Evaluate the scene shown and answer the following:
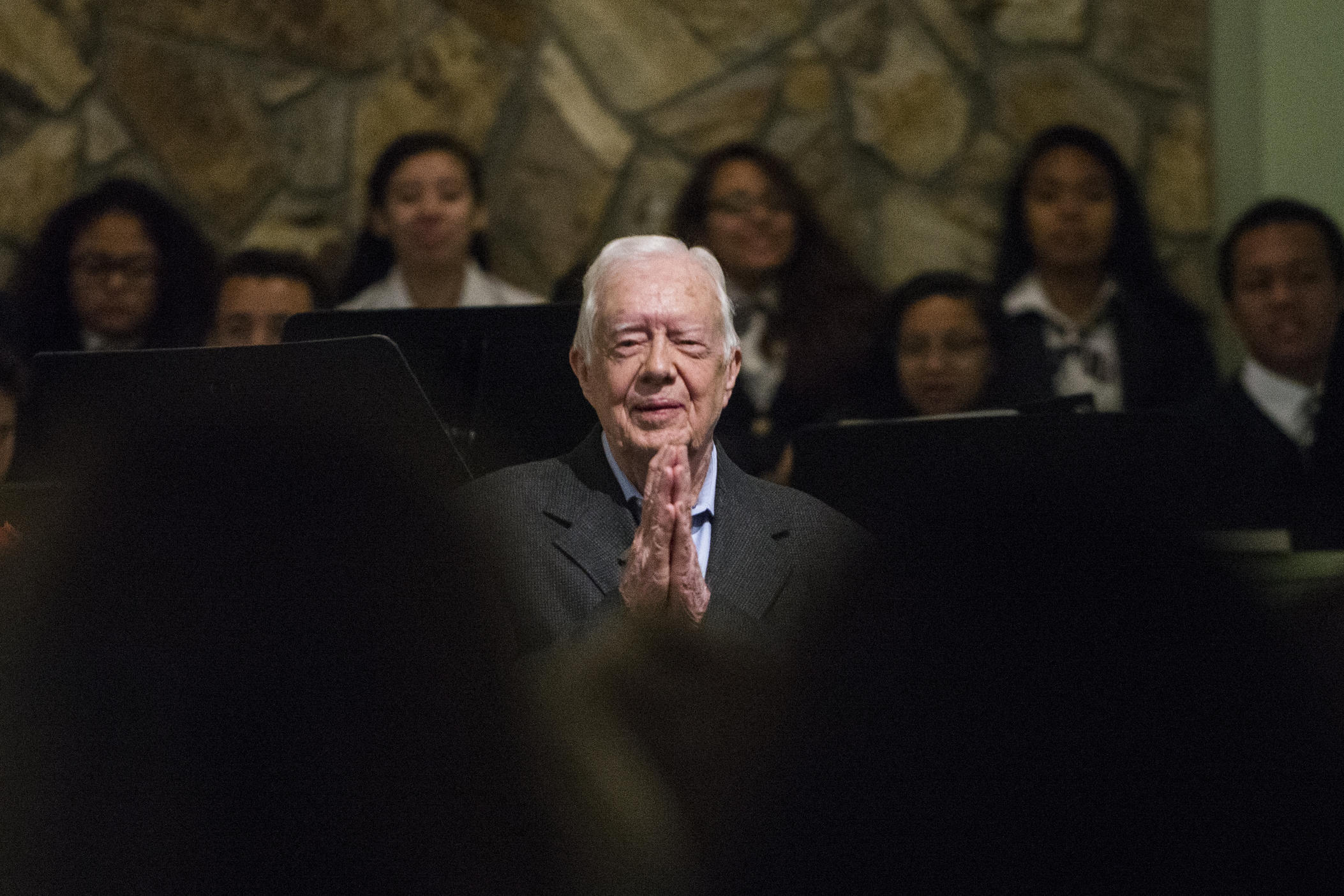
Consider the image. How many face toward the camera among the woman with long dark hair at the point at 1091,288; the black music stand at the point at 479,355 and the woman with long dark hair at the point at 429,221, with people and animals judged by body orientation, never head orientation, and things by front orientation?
2

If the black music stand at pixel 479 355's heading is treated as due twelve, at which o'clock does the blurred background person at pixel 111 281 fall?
The blurred background person is roughly at 11 o'clock from the black music stand.

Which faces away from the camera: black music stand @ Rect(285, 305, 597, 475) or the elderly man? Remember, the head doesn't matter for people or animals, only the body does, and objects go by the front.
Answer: the black music stand

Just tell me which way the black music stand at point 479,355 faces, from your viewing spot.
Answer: facing away from the viewer

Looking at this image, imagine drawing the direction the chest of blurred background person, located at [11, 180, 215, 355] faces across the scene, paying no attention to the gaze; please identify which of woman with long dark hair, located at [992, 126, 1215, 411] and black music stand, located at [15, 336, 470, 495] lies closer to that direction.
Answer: the black music stand

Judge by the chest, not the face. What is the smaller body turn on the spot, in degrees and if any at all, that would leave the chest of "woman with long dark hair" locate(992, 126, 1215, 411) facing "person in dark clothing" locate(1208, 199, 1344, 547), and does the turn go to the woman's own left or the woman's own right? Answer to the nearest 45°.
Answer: approximately 45° to the woman's own left

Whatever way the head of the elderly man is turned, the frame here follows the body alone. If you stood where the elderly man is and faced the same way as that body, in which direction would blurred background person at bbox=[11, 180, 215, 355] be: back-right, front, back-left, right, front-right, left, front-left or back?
back-right
